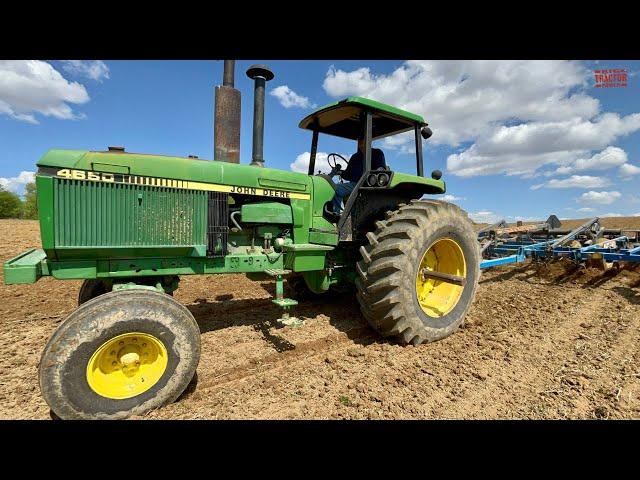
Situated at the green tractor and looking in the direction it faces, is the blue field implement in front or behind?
behind

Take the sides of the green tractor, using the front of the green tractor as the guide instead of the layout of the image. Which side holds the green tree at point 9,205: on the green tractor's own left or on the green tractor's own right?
on the green tractor's own right

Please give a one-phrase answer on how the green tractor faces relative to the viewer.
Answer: facing the viewer and to the left of the viewer
